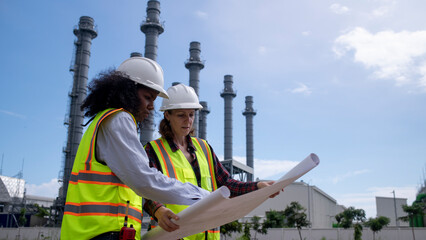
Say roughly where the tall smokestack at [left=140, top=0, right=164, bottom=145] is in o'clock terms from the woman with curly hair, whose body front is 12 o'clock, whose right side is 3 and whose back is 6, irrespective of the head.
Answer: The tall smokestack is roughly at 9 o'clock from the woman with curly hair.

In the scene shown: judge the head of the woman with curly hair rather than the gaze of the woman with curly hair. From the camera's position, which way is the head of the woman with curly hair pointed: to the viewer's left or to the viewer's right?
to the viewer's right

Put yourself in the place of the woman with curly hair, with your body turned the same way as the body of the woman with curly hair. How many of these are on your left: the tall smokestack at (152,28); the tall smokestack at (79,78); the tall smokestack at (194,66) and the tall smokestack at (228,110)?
4

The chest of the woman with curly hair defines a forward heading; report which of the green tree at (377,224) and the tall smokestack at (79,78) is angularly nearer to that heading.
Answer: the green tree

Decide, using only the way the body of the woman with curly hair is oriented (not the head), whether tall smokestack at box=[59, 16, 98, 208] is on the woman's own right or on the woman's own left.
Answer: on the woman's own left

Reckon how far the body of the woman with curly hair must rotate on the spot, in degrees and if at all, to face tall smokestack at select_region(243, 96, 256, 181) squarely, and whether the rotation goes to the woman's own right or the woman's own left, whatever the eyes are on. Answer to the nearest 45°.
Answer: approximately 90° to the woman's own left

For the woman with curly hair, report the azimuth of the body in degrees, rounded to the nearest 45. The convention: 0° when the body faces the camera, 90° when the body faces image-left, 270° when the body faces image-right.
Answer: approximately 270°
